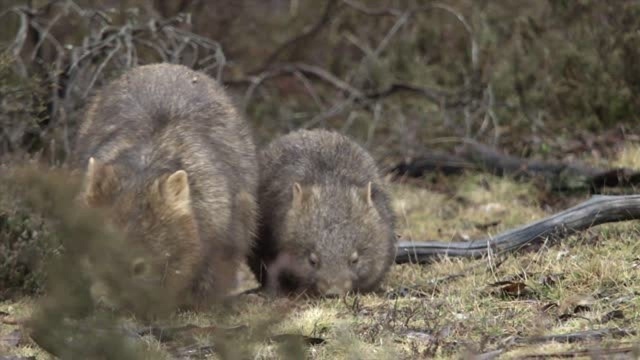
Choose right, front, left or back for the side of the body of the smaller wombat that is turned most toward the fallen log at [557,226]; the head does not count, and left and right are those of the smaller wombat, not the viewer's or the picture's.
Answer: left

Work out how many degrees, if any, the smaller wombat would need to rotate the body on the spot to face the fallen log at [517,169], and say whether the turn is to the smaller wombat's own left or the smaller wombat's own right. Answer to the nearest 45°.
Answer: approximately 135° to the smaller wombat's own left

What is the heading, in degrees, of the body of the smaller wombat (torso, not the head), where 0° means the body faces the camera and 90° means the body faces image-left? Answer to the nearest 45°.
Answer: approximately 0°
